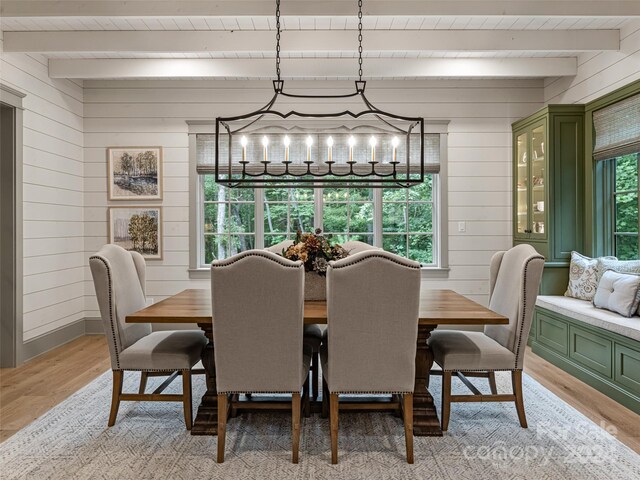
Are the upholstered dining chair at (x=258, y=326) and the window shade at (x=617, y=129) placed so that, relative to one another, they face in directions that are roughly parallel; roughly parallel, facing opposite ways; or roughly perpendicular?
roughly perpendicular

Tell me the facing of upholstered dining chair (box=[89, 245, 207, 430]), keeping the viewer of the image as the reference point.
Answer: facing to the right of the viewer

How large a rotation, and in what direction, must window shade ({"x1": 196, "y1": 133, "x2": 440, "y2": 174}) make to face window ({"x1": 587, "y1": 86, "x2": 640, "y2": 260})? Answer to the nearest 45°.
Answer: approximately 90° to its left

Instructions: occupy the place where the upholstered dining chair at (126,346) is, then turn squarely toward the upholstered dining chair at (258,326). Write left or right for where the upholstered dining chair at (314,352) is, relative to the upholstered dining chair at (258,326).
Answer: left

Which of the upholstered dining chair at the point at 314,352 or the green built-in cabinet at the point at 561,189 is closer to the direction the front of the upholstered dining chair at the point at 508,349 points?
the upholstered dining chair

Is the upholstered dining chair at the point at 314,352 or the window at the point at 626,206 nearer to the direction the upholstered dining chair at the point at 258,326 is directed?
the upholstered dining chair

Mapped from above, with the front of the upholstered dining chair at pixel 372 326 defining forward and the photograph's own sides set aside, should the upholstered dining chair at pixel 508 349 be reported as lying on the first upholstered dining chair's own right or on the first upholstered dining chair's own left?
on the first upholstered dining chair's own right

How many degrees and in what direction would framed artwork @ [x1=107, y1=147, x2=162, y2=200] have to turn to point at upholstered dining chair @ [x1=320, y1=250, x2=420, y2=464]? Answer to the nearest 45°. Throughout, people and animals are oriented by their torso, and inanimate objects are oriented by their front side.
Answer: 0° — it already faces it

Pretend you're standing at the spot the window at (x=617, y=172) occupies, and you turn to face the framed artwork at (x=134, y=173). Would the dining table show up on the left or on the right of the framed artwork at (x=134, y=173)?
left

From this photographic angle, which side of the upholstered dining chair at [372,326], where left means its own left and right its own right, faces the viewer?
back

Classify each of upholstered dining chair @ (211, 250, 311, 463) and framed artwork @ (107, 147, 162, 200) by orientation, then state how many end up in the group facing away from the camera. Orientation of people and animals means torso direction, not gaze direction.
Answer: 1

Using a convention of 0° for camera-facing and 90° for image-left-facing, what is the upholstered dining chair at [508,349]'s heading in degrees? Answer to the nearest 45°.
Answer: approximately 90°
